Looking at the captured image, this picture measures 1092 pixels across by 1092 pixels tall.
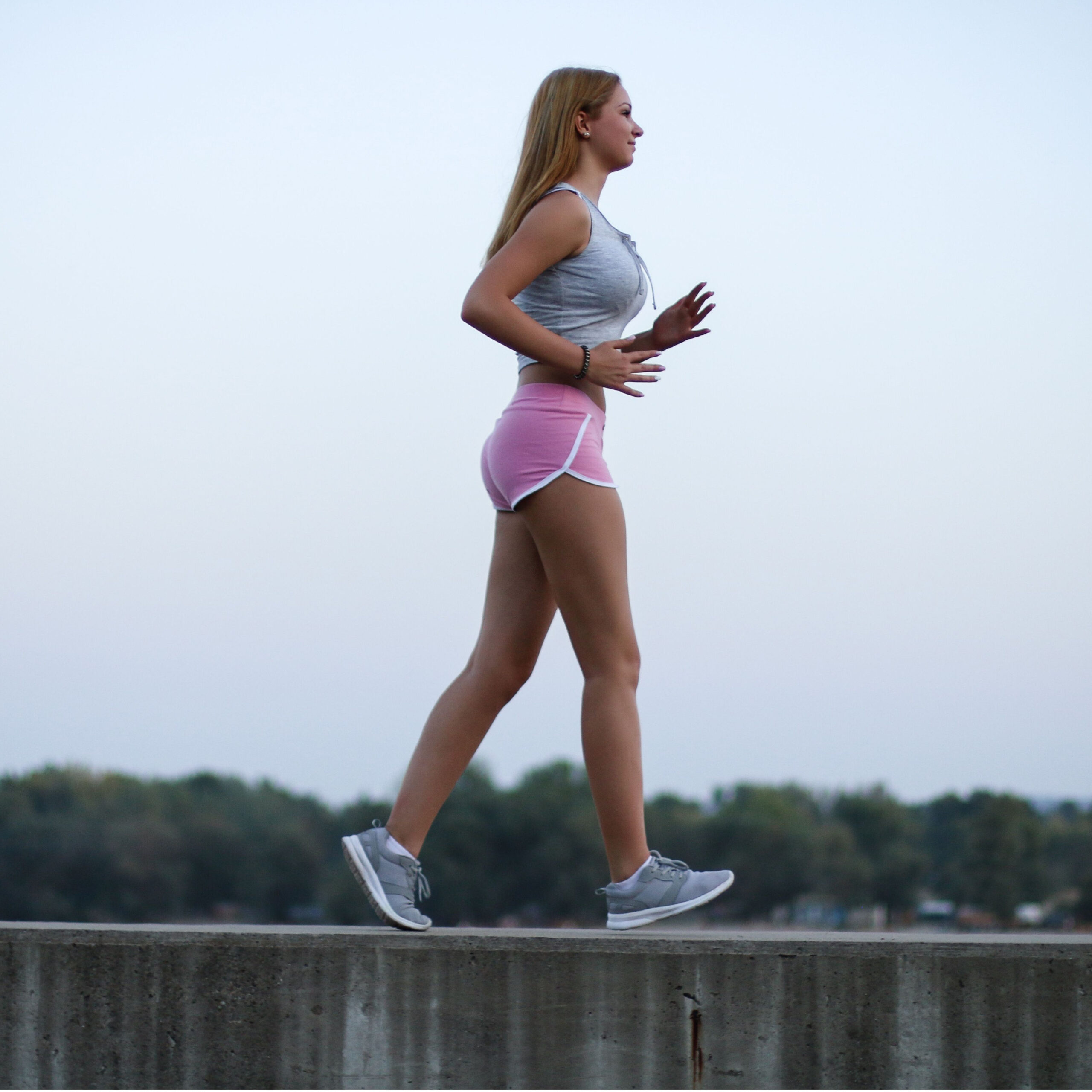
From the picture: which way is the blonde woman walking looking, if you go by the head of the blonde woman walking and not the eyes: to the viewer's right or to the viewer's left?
to the viewer's right

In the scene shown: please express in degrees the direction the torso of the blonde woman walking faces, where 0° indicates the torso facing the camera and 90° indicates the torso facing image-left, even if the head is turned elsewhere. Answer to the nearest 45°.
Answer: approximately 270°
